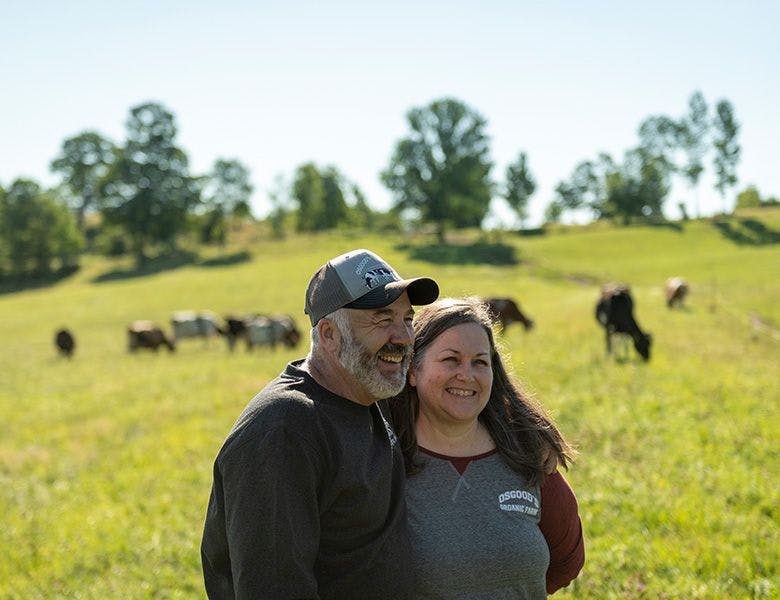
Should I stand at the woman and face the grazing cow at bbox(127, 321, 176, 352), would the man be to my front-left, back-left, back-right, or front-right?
back-left

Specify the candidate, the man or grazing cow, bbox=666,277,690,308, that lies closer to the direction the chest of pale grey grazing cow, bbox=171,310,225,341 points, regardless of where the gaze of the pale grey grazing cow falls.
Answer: the grazing cow

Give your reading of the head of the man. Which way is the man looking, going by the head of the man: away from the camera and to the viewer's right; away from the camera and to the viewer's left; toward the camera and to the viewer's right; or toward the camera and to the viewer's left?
toward the camera and to the viewer's right

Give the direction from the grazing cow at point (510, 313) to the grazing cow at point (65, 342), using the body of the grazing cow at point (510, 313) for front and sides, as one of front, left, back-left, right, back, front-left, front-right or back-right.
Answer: back

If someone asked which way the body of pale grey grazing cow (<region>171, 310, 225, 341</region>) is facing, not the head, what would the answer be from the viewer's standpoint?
to the viewer's right

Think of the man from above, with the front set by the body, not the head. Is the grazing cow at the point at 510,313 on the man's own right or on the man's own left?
on the man's own left

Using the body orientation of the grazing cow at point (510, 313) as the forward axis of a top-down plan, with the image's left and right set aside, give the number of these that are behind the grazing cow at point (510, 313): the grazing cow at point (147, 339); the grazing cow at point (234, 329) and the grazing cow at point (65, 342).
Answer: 3

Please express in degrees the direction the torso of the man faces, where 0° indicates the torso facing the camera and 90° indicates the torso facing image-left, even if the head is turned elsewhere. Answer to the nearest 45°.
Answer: approximately 315°

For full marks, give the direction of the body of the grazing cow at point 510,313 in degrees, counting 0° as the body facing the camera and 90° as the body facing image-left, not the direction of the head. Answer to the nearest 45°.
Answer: approximately 270°

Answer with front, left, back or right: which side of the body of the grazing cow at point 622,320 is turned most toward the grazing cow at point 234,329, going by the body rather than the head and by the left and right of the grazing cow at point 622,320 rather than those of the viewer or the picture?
back

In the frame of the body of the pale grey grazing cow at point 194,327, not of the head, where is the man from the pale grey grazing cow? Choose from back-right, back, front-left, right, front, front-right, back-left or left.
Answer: right

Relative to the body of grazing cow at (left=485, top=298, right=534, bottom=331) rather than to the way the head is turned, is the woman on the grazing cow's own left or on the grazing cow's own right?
on the grazing cow's own right
